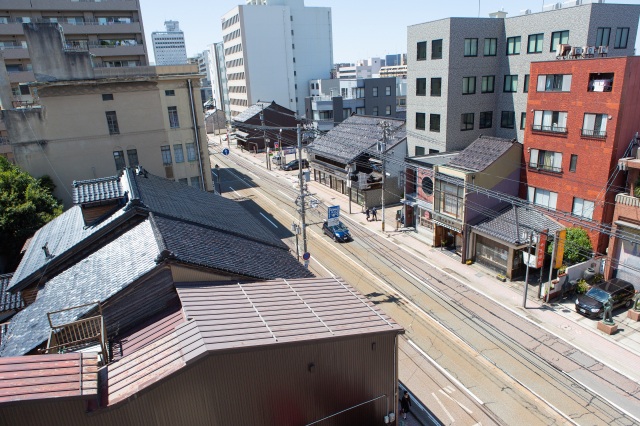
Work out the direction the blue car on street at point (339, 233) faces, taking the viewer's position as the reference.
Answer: facing the viewer and to the right of the viewer

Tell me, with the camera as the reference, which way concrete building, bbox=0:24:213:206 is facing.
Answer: facing to the right of the viewer

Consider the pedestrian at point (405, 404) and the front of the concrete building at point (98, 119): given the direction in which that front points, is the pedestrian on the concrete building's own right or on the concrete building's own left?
on the concrete building's own right

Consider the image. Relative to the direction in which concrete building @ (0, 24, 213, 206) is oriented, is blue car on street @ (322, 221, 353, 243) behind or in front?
in front

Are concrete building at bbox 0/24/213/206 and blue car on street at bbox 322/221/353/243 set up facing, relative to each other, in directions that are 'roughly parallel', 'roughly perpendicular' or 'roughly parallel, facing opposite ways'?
roughly perpendicular

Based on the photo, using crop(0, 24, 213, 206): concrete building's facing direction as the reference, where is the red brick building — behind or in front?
in front

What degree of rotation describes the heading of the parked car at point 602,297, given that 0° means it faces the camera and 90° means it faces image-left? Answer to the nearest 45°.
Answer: approximately 45°

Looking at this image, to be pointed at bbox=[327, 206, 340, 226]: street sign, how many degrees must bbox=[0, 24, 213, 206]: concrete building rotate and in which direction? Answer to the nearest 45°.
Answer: approximately 45° to its right

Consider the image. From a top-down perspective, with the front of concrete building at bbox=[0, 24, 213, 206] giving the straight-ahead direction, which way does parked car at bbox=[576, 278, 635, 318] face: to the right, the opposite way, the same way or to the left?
the opposite way

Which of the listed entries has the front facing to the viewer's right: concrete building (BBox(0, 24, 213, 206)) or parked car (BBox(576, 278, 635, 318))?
the concrete building

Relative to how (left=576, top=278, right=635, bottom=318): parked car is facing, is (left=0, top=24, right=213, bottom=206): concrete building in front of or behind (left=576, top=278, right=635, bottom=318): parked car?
in front

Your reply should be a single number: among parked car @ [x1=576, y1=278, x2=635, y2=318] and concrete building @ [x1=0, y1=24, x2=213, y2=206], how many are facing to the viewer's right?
1
